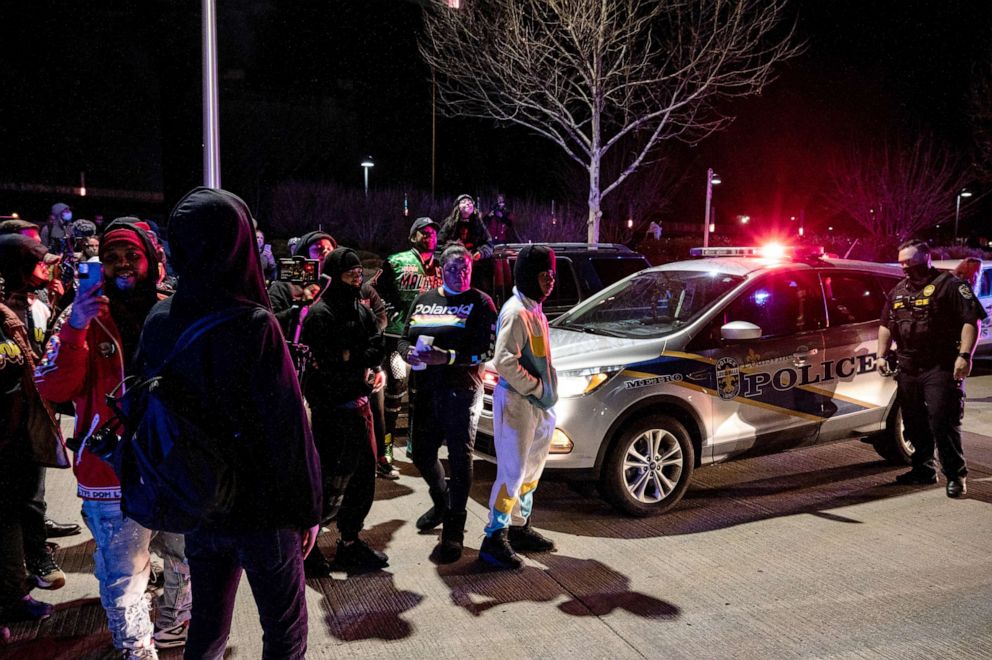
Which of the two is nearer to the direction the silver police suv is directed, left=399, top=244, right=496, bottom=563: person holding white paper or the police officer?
the person holding white paper

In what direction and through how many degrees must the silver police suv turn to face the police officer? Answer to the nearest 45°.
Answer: approximately 135° to its left

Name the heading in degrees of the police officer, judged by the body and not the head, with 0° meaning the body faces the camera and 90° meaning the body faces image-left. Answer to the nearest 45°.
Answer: approximately 45°

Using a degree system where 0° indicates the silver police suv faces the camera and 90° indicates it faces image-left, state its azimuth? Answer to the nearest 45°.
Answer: approximately 45°

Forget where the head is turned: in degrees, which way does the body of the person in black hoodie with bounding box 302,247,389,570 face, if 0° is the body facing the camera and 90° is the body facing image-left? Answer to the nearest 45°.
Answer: approximately 315°

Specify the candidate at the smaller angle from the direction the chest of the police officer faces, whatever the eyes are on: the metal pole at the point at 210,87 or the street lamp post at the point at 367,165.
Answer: the metal pole

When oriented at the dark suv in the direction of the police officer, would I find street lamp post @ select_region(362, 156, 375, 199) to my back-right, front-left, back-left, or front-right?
back-left

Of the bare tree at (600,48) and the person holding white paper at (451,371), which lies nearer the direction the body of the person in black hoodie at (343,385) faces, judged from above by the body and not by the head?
the person holding white paper

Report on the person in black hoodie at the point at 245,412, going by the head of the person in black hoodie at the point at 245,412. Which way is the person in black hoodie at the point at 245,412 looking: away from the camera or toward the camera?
away from the camera

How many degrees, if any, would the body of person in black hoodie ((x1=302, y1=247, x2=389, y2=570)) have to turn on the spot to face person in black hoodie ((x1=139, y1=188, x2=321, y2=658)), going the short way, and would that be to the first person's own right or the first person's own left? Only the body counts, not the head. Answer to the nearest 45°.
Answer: approximately 45° to the first person's own right

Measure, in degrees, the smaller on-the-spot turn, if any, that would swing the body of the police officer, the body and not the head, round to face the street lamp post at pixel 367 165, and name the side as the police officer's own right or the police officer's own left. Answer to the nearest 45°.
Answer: approximately 90° to the police officer's own right

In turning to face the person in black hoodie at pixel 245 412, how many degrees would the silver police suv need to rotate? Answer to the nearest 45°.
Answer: approximately 45° to its left

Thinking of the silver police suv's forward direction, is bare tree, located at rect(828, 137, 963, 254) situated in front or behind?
behind

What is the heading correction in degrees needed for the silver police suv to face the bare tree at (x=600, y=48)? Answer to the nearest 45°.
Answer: approximately 135° to its right

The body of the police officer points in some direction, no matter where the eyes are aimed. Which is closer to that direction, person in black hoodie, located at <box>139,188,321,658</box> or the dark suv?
the person in black hoodie
